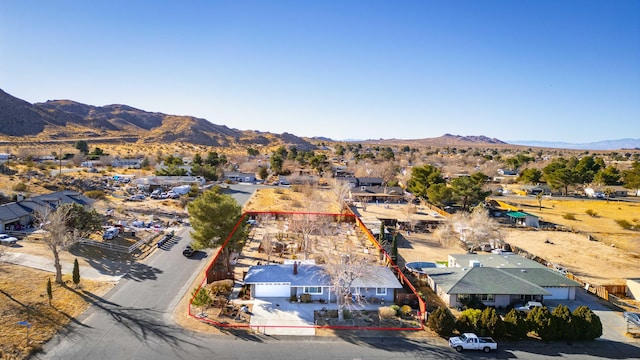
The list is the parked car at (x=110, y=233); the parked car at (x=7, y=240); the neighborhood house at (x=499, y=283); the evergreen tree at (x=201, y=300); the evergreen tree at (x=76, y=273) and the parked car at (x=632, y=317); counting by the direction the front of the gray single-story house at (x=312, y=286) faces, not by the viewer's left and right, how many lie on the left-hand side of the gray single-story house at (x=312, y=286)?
2

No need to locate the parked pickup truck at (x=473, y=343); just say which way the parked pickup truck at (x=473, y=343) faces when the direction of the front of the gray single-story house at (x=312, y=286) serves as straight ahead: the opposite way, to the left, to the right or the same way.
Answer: to the right

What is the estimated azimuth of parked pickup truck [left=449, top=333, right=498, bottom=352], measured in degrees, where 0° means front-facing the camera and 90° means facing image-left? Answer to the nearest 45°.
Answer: approximately 90°

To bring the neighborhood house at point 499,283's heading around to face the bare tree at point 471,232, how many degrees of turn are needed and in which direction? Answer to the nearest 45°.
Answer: approximately 180°

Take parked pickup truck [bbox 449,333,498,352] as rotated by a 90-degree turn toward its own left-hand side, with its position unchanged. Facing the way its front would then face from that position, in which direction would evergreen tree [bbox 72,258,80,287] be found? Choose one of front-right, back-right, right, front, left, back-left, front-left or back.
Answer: right

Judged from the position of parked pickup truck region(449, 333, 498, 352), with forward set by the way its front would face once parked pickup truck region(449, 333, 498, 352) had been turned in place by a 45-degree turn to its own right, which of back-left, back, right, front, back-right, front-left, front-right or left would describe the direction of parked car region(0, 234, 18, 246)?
front-left

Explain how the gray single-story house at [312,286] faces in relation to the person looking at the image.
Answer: facing the viewer

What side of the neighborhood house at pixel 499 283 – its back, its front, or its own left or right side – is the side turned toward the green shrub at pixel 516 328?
front

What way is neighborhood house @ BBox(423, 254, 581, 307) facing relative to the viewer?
toward the camera

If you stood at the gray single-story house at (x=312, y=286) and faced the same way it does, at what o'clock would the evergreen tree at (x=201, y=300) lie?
The evergreen tree is roughly at 2 o'clock from the gray single-story house.

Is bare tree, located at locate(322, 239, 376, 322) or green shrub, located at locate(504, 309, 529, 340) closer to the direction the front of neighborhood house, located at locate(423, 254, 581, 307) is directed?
the green shrub

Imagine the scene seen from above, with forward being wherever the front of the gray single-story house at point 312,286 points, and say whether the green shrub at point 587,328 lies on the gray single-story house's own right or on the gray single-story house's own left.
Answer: on the gray single-story house's own left

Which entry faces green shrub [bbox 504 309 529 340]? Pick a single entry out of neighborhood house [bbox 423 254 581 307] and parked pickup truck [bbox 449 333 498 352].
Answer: the neighborhood house

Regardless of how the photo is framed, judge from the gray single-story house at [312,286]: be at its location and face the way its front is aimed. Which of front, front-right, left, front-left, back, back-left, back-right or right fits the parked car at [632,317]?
left
